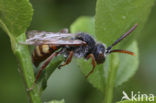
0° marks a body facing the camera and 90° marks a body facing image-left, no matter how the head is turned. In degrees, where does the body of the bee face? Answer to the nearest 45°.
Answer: approximately 270°

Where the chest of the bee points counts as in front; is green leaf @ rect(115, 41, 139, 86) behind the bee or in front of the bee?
in front
